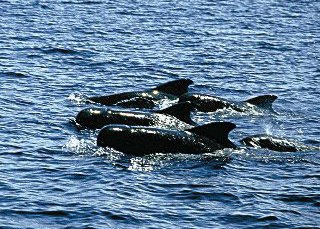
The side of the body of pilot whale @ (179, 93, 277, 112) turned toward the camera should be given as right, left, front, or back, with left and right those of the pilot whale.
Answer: left

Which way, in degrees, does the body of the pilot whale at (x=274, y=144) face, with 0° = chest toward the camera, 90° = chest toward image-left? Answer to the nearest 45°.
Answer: approximately 90°

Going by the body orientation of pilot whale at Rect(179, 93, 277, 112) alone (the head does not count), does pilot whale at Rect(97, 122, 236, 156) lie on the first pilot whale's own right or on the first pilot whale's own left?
on the first pilot whale's own left

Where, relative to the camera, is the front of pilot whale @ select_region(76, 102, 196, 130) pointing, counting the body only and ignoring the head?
to the viewer's left

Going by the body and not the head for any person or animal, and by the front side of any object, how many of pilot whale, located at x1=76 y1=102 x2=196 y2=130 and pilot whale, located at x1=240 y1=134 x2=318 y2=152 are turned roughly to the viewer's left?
2

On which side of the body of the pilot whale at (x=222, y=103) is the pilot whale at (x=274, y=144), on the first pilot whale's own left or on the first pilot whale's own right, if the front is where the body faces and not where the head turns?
on the first pilot whale's own left

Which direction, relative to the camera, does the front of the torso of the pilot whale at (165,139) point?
to the viewer's left
